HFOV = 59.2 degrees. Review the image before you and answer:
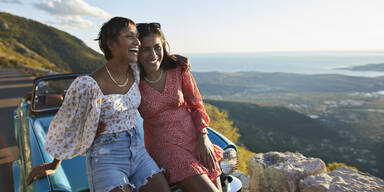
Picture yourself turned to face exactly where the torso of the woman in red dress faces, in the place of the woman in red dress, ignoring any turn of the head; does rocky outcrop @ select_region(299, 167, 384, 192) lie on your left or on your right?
on your left

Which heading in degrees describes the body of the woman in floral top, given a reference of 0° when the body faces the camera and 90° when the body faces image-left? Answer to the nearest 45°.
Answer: approximately 315°

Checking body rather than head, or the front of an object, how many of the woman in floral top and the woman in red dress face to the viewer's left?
0

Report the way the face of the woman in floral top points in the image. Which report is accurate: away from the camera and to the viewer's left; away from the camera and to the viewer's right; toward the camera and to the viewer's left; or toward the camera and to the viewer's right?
toward the camera and to the viewer's right

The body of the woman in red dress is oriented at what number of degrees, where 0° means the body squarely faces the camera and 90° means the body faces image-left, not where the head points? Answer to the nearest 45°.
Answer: approximately 0°
